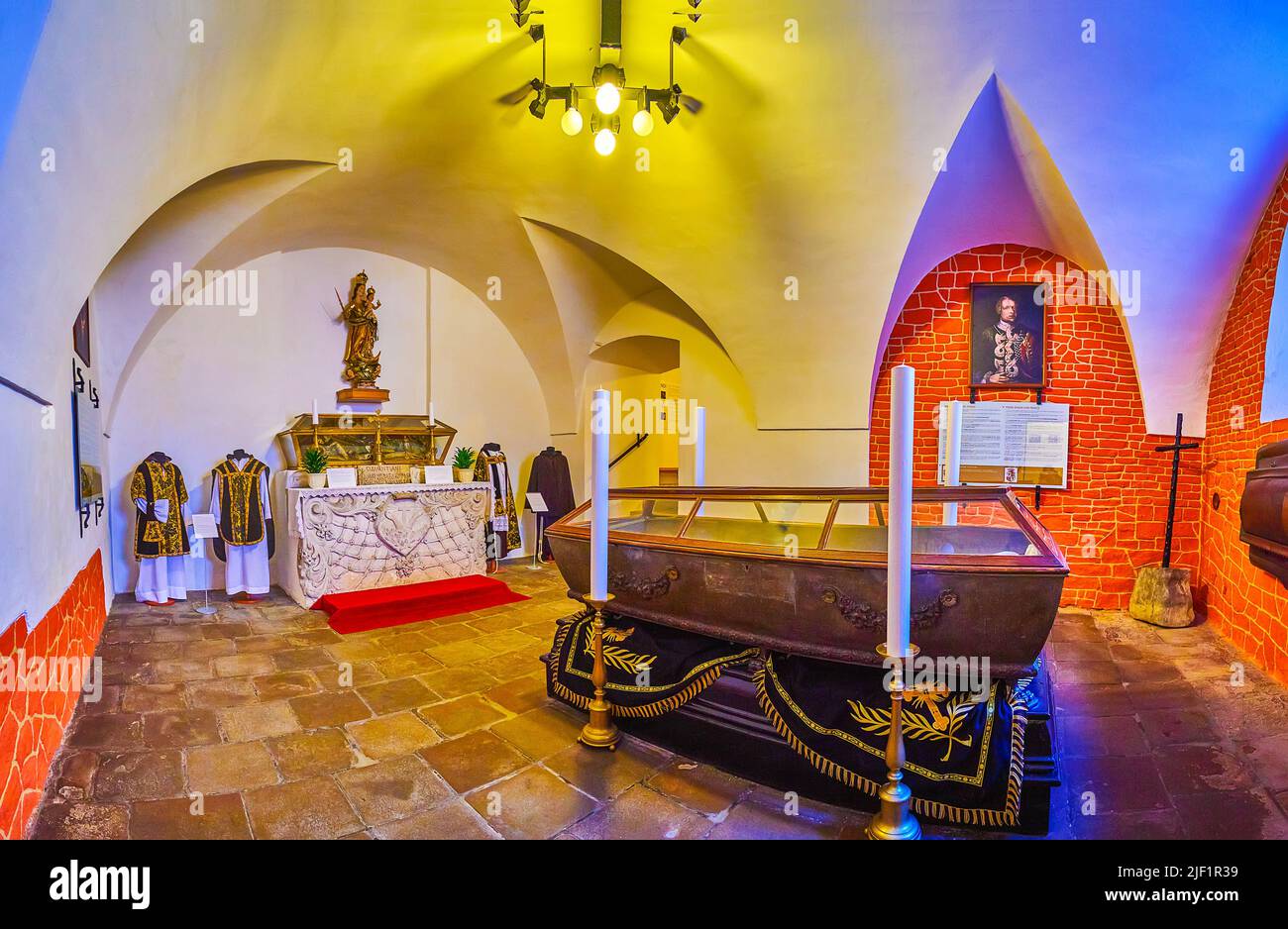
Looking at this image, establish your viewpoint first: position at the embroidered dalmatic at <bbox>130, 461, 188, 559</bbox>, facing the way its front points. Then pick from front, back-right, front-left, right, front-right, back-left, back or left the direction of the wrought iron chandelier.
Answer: front

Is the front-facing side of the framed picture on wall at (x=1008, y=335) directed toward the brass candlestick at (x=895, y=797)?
yes

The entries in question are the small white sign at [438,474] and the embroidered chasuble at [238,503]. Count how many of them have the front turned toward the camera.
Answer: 2

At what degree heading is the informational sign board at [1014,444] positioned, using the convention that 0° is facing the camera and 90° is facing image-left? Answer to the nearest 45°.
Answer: approximately 0°

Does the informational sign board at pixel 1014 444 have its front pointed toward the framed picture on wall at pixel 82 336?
no

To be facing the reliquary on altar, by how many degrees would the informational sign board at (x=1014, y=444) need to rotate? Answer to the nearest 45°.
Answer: approximately 90° to its right

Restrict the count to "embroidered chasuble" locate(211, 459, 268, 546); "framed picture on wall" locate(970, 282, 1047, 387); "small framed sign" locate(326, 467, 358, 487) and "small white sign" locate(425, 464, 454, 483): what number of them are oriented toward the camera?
4

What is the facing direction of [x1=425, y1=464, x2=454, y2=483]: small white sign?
toward the camera

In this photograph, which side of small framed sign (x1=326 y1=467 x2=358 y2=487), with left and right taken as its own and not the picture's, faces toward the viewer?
front

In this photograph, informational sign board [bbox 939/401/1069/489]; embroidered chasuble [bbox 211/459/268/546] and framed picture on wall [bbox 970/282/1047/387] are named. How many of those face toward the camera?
3

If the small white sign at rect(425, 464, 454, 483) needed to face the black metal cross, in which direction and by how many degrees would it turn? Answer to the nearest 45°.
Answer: approximately 45° to its left

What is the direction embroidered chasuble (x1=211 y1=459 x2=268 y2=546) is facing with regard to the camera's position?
facing the viewer

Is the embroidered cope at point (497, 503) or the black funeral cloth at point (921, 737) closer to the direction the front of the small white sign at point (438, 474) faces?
the black funeral cloth

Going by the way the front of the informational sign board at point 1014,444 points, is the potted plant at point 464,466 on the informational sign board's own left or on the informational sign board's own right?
on the informational sign board's own right

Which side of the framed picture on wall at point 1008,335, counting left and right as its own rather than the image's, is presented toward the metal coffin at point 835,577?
front

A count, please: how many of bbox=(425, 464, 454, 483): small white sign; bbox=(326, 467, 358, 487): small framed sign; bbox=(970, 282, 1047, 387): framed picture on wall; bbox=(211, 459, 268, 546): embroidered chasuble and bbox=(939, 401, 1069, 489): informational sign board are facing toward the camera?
5

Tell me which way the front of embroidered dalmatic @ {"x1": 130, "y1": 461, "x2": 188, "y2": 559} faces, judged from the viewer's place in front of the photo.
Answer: facing the viewer and to the right of the viewer
